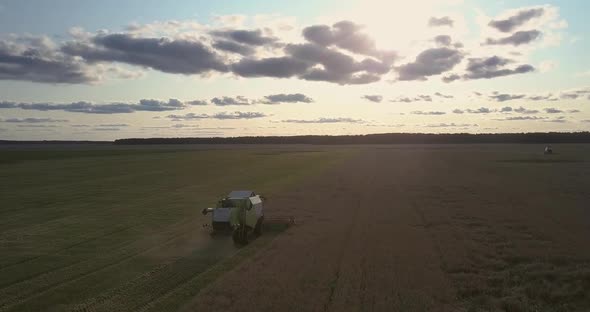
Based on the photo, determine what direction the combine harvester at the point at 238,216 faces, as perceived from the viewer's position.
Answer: facing away from the viewer and to the right of the viewer
